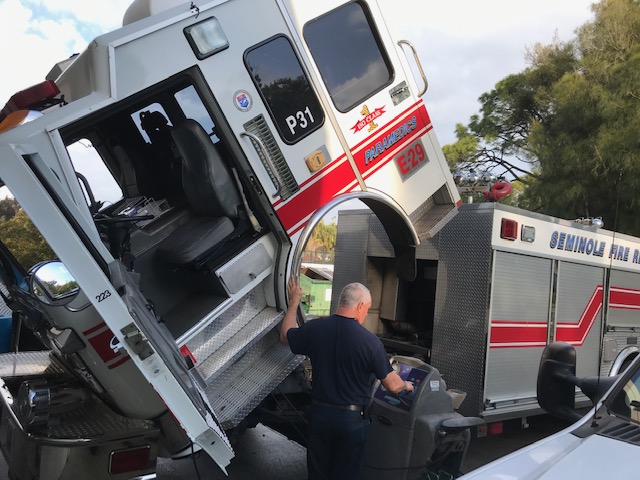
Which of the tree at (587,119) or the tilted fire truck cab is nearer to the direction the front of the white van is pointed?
the tilted fire truck cab

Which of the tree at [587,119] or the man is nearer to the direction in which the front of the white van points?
the man

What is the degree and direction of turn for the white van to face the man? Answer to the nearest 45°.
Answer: approximately 90° to its right

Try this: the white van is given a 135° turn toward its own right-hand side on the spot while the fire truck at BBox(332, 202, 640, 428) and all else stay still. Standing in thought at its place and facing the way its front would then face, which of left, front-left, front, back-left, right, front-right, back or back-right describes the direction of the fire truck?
front

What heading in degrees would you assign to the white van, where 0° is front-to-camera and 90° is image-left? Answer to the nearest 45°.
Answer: approximately 45°
